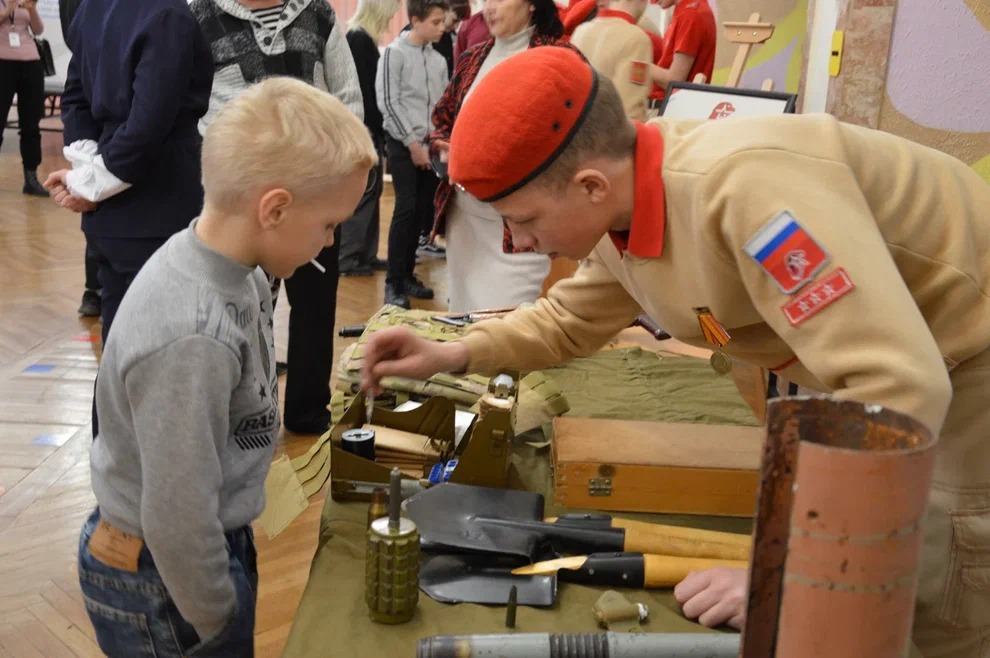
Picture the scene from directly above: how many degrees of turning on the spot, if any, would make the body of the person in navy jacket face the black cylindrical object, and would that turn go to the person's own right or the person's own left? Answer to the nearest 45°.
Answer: approximately 135° to the person's own right

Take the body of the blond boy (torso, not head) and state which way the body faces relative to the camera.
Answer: to the viewer's right

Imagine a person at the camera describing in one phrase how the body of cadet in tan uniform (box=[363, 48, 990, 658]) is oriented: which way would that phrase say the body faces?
to the viewer's left

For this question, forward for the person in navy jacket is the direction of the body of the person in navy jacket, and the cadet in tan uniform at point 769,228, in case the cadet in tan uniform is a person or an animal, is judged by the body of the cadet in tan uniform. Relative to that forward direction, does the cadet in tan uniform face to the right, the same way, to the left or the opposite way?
to the left

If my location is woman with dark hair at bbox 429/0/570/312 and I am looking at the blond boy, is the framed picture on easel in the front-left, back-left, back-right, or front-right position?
back-left

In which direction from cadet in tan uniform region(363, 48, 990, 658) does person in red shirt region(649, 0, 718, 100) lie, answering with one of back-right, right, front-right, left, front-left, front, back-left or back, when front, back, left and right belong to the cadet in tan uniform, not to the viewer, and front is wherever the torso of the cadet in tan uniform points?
right

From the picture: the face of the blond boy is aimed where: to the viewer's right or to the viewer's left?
to the viewer's right

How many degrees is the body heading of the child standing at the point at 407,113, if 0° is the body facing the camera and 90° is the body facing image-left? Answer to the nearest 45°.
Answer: approximately 315°

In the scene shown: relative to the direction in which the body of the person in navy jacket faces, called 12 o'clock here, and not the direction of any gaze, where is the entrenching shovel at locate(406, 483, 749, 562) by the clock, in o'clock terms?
The entrenching shovel is roughly at 4 o'clock from the person in navy jacket.

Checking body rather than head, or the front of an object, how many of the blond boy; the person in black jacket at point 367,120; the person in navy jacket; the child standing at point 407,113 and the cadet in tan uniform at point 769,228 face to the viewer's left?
1

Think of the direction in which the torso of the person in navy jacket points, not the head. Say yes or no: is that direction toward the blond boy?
no
